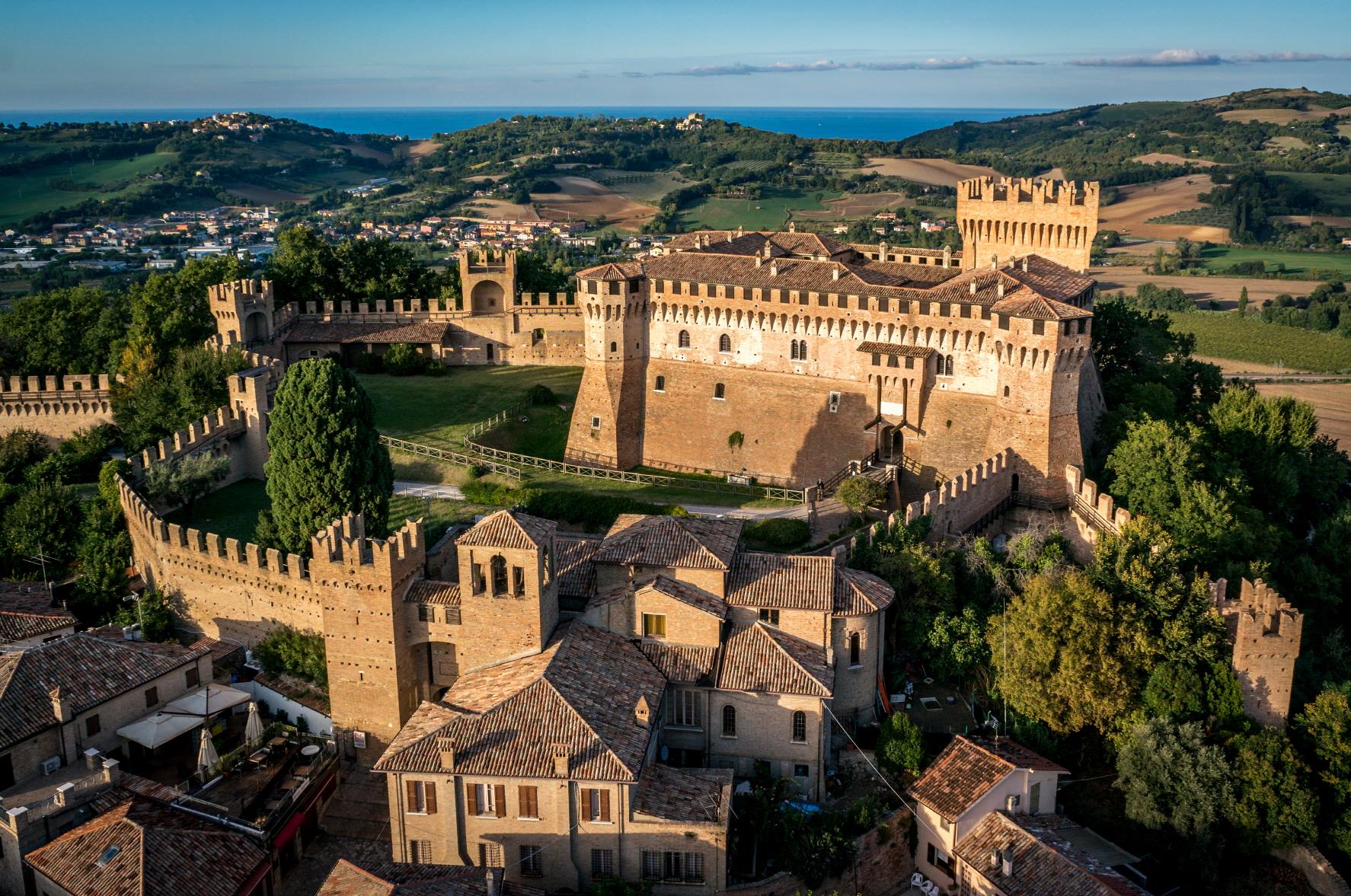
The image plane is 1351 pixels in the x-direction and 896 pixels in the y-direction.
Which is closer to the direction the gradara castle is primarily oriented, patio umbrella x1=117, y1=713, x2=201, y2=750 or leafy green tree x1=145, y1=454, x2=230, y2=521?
the patio umbrella

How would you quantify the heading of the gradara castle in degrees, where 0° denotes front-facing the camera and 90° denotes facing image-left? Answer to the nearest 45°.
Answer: approximately 0°

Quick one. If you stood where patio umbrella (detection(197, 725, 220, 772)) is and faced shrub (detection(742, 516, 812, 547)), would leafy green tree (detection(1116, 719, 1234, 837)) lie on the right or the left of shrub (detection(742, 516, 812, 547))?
right

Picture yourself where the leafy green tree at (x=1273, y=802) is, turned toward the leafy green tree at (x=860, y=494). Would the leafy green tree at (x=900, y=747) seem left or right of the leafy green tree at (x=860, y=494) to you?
left

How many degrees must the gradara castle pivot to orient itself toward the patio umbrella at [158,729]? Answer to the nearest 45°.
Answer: approximately 90° to its right

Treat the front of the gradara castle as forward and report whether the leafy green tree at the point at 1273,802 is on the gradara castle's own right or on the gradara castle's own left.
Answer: on the gradara castle's own left
